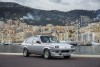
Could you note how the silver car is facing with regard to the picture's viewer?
facing the viewer and to the right of the viewer
